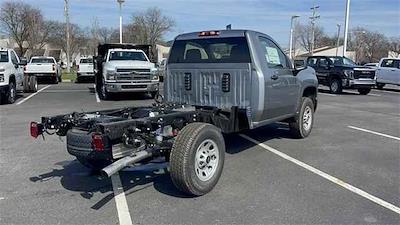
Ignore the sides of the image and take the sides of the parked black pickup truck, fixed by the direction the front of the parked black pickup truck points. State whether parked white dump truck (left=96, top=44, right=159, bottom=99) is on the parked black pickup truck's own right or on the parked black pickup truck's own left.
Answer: on the parked black pickup truck's own right

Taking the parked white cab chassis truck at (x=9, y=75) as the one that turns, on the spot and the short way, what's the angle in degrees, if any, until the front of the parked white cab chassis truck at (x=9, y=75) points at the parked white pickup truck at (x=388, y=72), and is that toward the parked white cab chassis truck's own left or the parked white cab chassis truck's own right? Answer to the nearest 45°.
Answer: approximately 135° to the parked white cab chassis truck's own left

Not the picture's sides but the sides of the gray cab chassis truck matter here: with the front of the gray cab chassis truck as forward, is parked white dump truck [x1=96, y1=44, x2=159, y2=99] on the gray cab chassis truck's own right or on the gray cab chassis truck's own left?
on the gray cab chassis truck's own left

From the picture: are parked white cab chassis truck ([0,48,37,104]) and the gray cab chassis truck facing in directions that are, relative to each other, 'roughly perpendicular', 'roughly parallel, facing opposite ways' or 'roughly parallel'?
roughly parallel, facing opposite ways

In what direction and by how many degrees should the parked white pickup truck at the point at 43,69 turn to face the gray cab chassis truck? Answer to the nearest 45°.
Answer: approximately 180°

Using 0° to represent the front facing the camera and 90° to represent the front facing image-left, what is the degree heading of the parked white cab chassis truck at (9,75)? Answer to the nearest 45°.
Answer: approximately 45°

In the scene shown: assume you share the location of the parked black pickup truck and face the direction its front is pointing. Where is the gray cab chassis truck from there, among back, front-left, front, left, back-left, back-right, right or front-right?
front-right

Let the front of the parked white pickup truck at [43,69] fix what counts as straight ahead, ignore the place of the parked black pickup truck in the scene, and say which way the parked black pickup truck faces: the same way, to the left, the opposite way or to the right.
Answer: the opposite way

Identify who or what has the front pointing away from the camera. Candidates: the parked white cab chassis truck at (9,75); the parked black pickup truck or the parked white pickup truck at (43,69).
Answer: the parked white pickup truck at (43,69)

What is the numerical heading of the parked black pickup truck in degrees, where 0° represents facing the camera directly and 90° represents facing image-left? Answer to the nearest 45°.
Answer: approximately 315°
